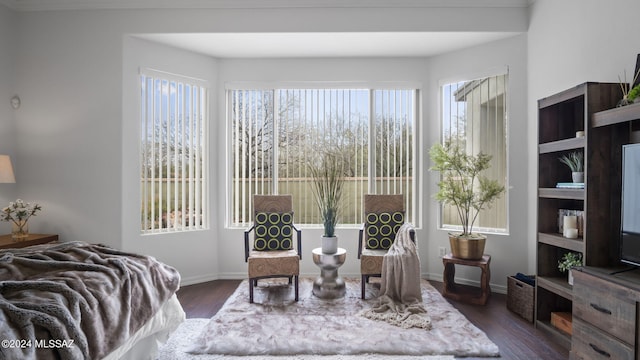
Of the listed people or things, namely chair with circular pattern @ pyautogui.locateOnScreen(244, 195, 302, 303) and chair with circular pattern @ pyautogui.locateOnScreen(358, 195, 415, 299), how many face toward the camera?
2

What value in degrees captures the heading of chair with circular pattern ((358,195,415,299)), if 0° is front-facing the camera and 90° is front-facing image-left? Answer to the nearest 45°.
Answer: approximately 0°

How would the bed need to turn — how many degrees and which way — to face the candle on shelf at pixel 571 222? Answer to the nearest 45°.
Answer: approximately 45° to its left

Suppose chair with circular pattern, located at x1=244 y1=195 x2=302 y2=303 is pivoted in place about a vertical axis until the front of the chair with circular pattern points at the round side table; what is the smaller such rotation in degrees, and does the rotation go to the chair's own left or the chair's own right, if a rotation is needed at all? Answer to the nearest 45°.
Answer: approximately 45° to the chair's own left

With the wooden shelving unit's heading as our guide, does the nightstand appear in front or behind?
in front

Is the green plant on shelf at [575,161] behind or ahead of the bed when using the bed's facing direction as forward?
ahead

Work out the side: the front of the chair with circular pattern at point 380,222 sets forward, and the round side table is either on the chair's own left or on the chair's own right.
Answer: on the chair's own right

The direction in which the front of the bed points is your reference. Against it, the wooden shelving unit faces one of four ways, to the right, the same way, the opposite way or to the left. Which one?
the opposite way

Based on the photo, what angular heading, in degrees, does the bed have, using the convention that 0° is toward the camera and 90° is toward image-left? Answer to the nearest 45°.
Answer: approximately 315°

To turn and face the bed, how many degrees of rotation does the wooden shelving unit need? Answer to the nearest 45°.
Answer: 0° — it already faces it

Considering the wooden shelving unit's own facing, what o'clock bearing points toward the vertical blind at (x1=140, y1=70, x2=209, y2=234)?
The vertical blind is roughly at 1 o'clock from the wooden shelving unit.
